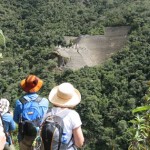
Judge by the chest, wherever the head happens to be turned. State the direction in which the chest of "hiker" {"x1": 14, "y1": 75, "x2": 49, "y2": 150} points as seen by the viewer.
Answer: away from the camera

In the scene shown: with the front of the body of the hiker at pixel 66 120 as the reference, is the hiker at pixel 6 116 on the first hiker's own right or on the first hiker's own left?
on the first hiker's own left

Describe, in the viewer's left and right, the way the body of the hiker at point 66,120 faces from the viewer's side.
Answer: facing away from the viewer and to the right of the viewer

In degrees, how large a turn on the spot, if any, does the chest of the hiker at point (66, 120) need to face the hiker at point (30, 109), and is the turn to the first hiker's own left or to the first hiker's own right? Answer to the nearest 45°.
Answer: approximately 90° to the first hiker's own left

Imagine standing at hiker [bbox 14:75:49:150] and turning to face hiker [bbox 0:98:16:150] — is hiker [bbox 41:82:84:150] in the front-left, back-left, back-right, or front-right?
back-left

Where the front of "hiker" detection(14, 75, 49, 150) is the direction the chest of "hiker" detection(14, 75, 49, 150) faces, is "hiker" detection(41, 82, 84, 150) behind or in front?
behind
